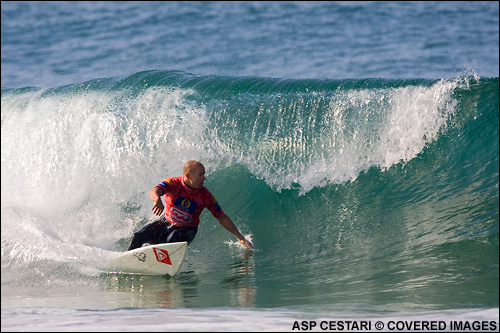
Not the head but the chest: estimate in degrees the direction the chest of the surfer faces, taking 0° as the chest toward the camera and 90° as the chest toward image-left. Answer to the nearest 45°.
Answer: approximately 0°
